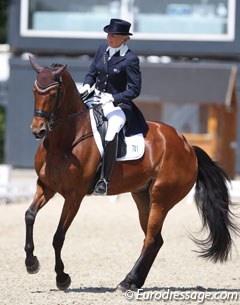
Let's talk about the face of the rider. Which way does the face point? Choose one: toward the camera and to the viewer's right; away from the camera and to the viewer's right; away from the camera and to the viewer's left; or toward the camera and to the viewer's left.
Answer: toward the camera and to the viewer's left

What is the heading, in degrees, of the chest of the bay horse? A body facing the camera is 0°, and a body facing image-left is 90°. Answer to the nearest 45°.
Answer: approximately 45°
